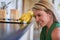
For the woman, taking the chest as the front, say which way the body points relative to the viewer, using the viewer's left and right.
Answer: facing the viewer and to the left of the viewer

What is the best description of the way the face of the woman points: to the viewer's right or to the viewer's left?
to the viewer's left
